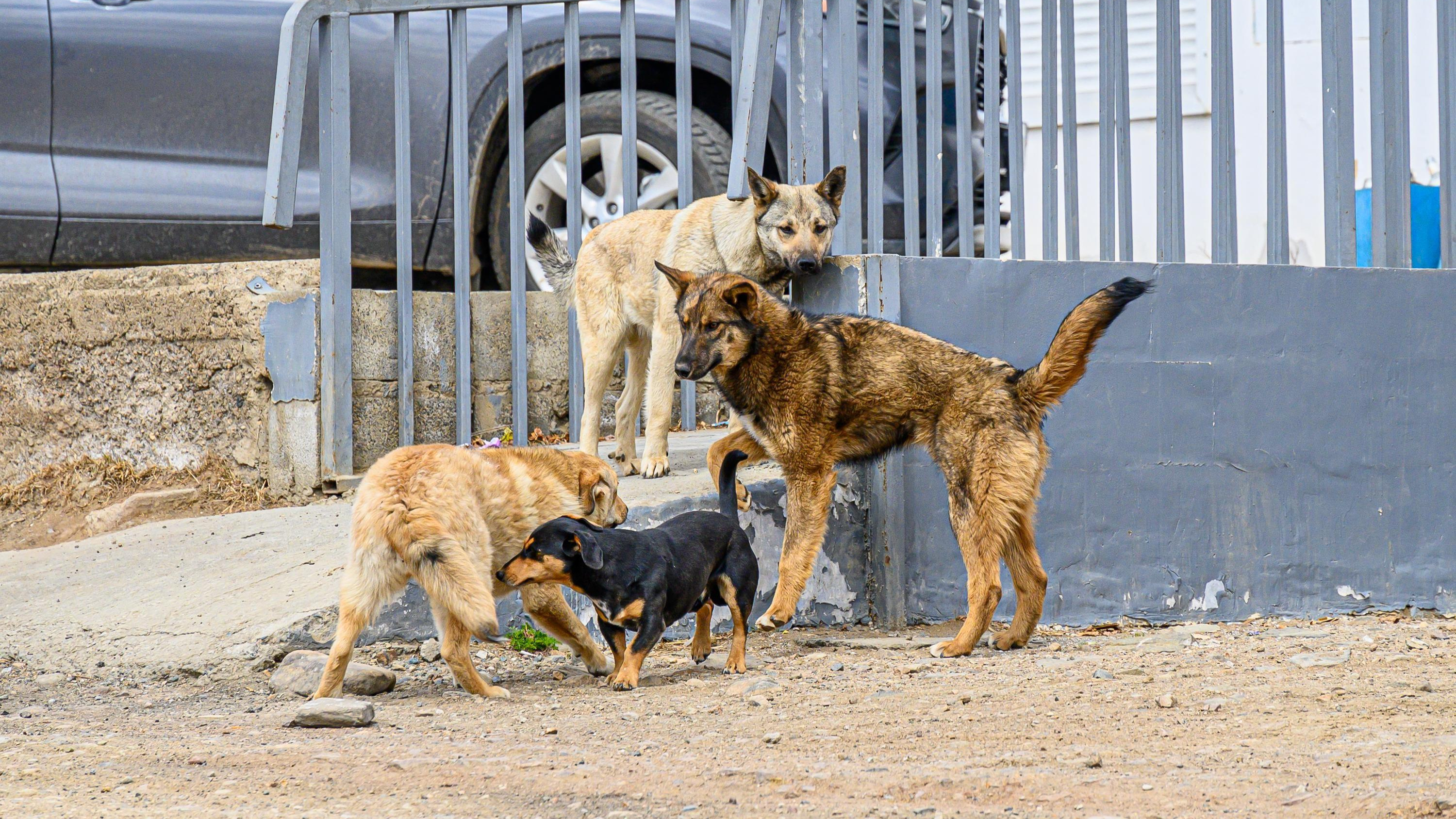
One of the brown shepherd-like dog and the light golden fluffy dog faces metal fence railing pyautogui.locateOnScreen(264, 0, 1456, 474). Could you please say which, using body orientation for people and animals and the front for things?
the light golden fluffy dog

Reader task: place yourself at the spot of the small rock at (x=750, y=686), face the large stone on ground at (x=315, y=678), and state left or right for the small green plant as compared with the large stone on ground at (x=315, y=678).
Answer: right

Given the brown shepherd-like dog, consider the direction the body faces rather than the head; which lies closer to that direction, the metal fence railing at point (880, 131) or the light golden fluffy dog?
the light golden fluffy dog

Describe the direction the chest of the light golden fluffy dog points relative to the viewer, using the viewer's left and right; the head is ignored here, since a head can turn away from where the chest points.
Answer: facing away from the viewer and to the right of the viewer

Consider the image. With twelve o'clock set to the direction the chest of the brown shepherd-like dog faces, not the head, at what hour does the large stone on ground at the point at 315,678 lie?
The large stone on ground is roughly at 11 o'clock from the brown shepherd-like dog.

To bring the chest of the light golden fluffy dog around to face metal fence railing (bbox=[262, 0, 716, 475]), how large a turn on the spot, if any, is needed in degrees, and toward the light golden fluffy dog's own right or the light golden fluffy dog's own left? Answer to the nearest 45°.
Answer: approximately 45° to the light golden fluffy dog's own left

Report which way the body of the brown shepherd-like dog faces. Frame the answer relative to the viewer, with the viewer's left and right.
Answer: facing to the left of the viewer

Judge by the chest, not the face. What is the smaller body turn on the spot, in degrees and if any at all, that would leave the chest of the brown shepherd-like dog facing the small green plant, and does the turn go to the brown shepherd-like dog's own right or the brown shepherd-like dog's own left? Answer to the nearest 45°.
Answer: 0° — it already faces it
